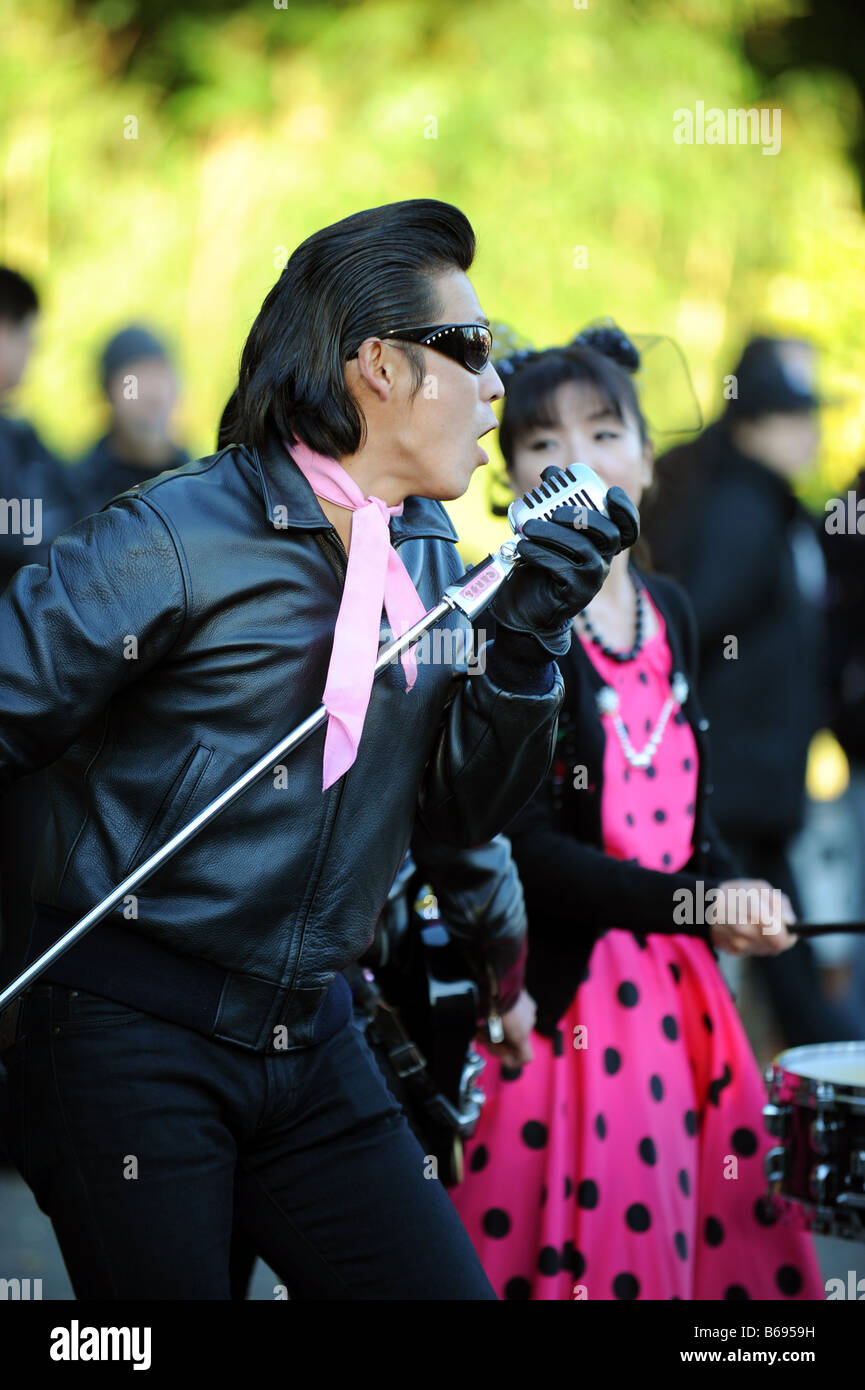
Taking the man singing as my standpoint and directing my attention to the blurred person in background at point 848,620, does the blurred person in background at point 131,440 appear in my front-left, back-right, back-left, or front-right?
front-left

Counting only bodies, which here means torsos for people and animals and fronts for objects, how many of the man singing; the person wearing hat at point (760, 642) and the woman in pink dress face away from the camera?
0

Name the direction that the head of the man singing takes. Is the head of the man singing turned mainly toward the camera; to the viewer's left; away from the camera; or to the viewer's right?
to the viewer's right

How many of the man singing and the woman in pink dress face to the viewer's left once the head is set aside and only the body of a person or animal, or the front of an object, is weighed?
0

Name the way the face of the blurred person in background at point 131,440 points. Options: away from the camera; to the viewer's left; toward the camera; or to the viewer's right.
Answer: toward the camera

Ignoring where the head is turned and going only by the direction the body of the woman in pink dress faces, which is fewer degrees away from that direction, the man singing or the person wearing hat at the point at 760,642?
the man singing

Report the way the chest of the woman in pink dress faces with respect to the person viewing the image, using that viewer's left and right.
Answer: facing the viewer and to the right of the viewer

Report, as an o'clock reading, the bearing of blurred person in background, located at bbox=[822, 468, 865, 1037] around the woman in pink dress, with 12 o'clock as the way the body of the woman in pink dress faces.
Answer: The blurred person in background is roughly at 8 o'clock from the woman in pink dress.

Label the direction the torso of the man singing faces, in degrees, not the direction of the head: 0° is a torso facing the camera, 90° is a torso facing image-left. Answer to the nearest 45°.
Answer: approximately 315°

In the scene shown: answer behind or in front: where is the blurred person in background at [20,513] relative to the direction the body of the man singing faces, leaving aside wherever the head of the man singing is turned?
behind

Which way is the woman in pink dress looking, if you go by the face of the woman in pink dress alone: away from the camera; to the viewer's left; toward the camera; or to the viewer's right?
toward the camera

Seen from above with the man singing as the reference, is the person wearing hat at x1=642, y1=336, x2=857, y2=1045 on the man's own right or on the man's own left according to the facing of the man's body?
on the man's own left

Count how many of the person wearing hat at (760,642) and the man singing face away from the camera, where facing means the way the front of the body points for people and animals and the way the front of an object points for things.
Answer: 0

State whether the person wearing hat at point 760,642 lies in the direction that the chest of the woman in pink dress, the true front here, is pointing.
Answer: no
